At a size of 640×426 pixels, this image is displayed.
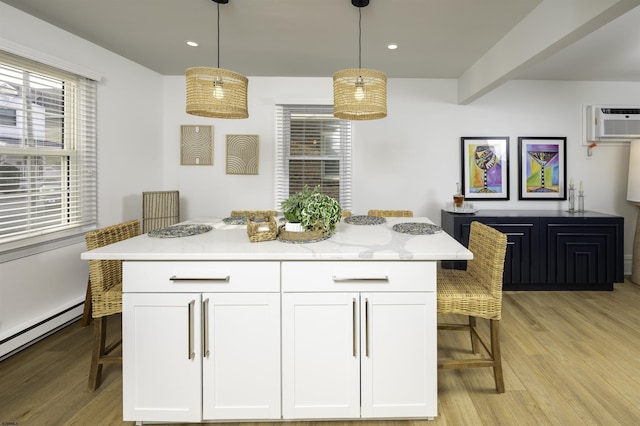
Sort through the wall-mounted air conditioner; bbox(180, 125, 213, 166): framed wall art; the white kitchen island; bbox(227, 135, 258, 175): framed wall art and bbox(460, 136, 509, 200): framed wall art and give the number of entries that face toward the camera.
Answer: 5

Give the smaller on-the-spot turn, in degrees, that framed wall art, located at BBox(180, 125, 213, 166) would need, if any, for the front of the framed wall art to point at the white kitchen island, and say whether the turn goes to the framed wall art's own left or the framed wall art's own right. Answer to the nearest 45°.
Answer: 0° — it already faces it

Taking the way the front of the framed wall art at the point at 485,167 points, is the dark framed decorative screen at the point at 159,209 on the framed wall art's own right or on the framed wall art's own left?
on the framed wall art's own right

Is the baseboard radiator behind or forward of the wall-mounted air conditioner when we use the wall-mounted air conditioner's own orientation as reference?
forward

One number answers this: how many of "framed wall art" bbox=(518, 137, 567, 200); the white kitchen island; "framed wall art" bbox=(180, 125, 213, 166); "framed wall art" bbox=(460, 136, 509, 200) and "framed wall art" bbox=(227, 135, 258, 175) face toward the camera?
5

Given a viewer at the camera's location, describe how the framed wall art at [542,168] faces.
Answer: facing the viewer

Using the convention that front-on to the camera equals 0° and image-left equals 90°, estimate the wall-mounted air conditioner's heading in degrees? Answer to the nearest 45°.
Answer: approximately 0°

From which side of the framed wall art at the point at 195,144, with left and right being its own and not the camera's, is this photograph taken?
front

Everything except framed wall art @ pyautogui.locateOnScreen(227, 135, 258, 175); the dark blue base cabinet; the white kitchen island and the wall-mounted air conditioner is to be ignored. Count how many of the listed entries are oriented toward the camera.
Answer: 4

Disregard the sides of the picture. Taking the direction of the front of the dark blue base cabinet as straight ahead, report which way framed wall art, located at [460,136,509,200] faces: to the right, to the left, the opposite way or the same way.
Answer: the same way

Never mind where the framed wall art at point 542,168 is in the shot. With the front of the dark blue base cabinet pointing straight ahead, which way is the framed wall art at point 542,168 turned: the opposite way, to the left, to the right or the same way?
the same way

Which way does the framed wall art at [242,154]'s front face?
toward the camera

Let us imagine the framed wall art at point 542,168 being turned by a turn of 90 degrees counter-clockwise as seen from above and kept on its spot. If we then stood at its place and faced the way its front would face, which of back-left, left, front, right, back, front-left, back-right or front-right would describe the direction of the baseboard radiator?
back-right
